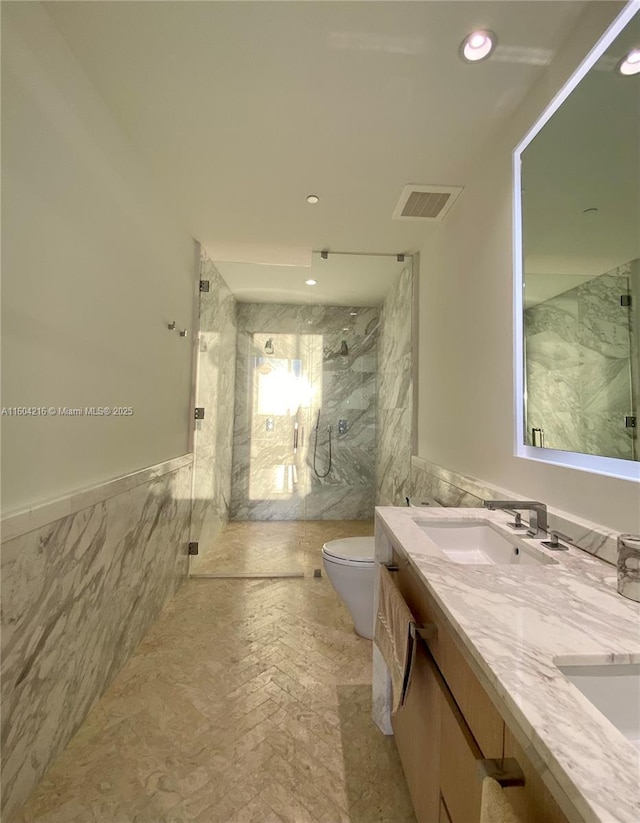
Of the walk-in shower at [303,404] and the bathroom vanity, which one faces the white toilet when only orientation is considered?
the walk-in shower

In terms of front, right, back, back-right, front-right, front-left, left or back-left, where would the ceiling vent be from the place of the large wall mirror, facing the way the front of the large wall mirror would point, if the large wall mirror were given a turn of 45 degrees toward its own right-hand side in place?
front-right

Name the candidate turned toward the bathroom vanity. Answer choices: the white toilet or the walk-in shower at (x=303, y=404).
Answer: the walk-in shower

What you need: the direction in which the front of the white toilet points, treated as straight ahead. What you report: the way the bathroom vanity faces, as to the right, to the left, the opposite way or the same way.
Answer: the same way

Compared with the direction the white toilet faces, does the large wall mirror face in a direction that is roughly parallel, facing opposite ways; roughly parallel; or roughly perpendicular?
roughly parallel

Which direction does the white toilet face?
to the viewer's left

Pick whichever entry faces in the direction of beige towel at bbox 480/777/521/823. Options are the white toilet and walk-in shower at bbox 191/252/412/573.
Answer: the walk-in shower

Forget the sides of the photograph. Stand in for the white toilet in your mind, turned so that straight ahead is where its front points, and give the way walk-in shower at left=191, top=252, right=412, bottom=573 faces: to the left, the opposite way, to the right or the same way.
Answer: to the left

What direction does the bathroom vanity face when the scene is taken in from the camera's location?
facing the viewer and to the left of the viewer

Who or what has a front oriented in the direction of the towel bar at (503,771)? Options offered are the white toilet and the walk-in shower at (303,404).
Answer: the walk-in shower

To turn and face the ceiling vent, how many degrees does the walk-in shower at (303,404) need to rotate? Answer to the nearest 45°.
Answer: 0° — it already faces it

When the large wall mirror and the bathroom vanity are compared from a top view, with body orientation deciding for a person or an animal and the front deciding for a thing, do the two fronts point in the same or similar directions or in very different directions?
same or similar directions

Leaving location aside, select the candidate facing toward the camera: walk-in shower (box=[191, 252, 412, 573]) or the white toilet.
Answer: the walk-in shower

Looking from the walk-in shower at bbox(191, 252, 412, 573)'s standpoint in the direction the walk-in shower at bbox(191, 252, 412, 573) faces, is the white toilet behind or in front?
in front

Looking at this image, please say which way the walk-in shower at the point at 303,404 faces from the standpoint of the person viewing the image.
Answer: facing the viewer

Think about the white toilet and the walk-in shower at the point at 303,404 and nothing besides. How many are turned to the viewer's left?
1

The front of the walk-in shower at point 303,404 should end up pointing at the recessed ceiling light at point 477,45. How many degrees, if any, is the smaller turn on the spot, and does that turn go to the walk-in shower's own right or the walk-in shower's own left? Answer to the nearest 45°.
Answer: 0° — it already faces it
